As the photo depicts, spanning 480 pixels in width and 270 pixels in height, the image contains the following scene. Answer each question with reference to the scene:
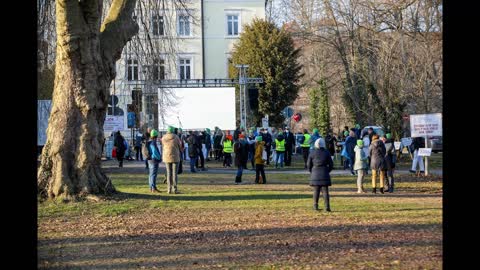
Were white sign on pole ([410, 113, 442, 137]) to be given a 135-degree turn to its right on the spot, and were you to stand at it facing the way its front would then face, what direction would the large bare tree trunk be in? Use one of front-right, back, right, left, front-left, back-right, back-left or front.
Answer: left

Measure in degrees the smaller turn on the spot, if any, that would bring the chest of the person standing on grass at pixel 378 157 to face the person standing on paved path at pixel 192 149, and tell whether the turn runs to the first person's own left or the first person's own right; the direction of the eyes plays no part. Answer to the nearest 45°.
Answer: approximately 45° to the first person's own left

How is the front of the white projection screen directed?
toward the camera

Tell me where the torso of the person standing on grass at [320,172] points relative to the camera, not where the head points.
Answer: away from the camera

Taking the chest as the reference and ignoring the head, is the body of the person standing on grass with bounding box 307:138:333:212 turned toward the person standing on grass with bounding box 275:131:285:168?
yes

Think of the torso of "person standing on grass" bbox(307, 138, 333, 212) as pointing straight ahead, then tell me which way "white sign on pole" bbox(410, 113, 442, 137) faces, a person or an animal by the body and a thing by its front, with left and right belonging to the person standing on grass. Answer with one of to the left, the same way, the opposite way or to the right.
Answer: the opposite way

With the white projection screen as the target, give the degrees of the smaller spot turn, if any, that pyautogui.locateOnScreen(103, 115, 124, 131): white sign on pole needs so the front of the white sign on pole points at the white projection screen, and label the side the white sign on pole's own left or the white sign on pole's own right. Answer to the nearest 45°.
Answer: approximately 135° to the white sign on pole's own left

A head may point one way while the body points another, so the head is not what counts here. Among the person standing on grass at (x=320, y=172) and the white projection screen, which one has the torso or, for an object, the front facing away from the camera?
the person standing on grass

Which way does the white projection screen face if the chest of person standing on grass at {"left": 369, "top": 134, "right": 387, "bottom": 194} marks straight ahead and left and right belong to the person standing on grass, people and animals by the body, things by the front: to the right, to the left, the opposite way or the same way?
the opposite way

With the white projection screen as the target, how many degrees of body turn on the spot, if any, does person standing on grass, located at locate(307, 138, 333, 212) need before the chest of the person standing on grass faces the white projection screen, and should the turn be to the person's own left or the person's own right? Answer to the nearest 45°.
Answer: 0° — they already face it

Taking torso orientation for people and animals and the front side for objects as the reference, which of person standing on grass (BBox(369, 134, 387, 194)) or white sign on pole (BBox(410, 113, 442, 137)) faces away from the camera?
the person standing on grass

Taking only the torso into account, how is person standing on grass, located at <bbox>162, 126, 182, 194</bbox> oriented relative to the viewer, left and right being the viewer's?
facing away from the viewer

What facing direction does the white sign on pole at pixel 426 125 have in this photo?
toward the camera

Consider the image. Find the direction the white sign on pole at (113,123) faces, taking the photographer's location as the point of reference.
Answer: facing the viewer

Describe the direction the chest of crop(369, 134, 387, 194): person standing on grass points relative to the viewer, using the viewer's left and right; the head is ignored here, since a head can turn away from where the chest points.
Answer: facing away from the viewer
